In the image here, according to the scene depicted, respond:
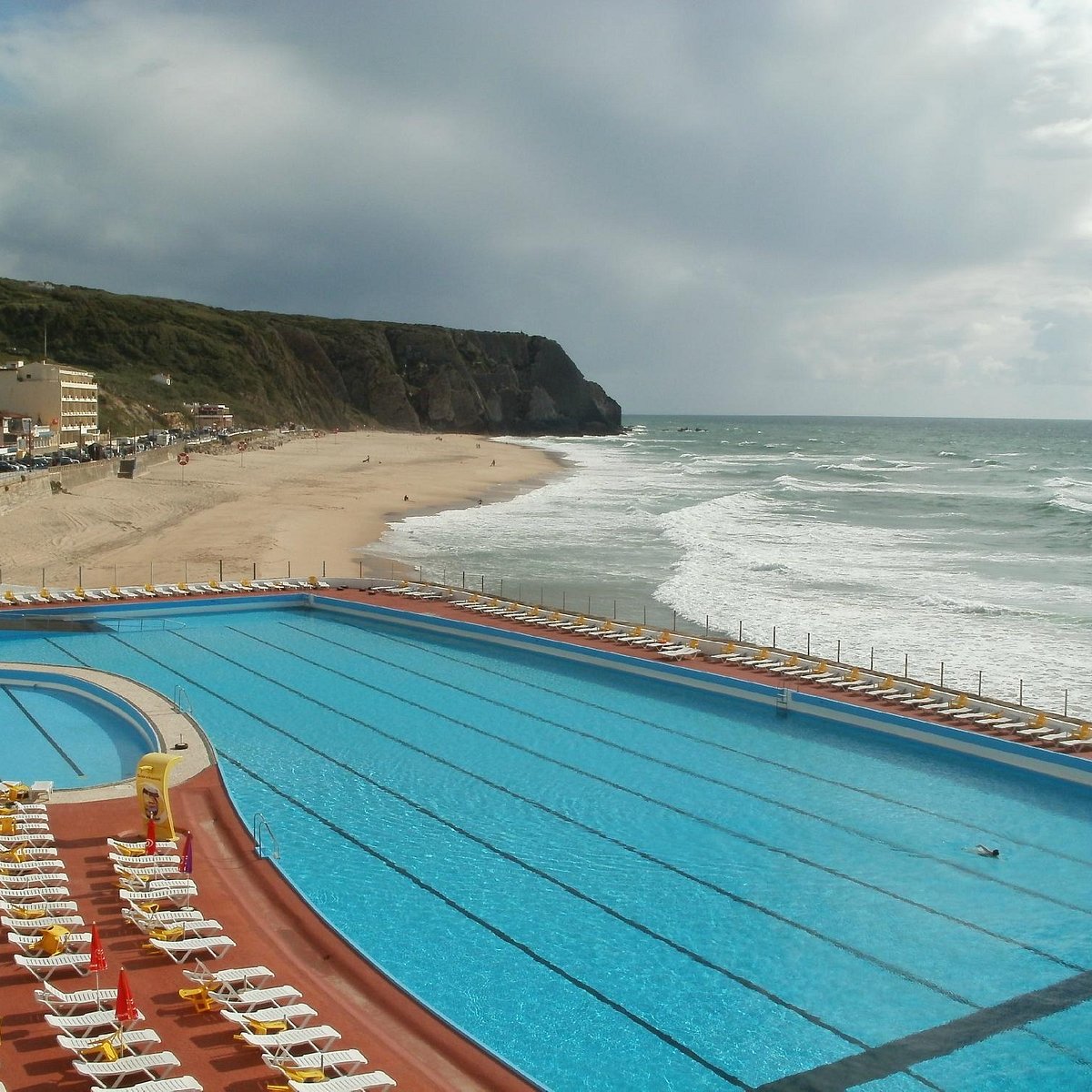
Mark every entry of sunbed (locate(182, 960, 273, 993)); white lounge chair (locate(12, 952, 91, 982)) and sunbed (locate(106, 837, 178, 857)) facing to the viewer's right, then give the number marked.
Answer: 3

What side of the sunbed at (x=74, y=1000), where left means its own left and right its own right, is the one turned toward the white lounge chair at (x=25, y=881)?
left

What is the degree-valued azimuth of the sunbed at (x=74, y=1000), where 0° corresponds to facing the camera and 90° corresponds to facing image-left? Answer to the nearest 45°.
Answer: approximately 270°

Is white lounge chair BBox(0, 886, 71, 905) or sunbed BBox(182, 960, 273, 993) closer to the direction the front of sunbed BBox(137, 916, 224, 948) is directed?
the sunbed

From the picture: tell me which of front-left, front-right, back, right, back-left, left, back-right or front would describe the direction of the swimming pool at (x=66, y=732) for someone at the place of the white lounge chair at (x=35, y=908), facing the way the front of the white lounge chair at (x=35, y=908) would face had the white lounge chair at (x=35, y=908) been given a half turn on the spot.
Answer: right

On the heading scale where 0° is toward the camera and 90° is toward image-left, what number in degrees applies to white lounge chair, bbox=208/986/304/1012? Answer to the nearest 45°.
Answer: approximately 270°

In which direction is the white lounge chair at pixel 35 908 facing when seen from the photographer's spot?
facing to the right of the viewer

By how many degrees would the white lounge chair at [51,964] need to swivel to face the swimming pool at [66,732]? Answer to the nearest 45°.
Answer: approximately 90° to its left

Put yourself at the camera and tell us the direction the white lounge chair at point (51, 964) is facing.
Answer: facing to the right of the viewer

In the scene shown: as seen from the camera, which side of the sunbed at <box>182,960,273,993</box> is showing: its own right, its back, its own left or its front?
right

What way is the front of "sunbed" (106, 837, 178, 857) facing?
to the viewer's right

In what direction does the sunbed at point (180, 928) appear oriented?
to the viewer's right

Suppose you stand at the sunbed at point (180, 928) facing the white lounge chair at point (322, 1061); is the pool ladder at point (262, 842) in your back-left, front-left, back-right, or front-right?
back-left
